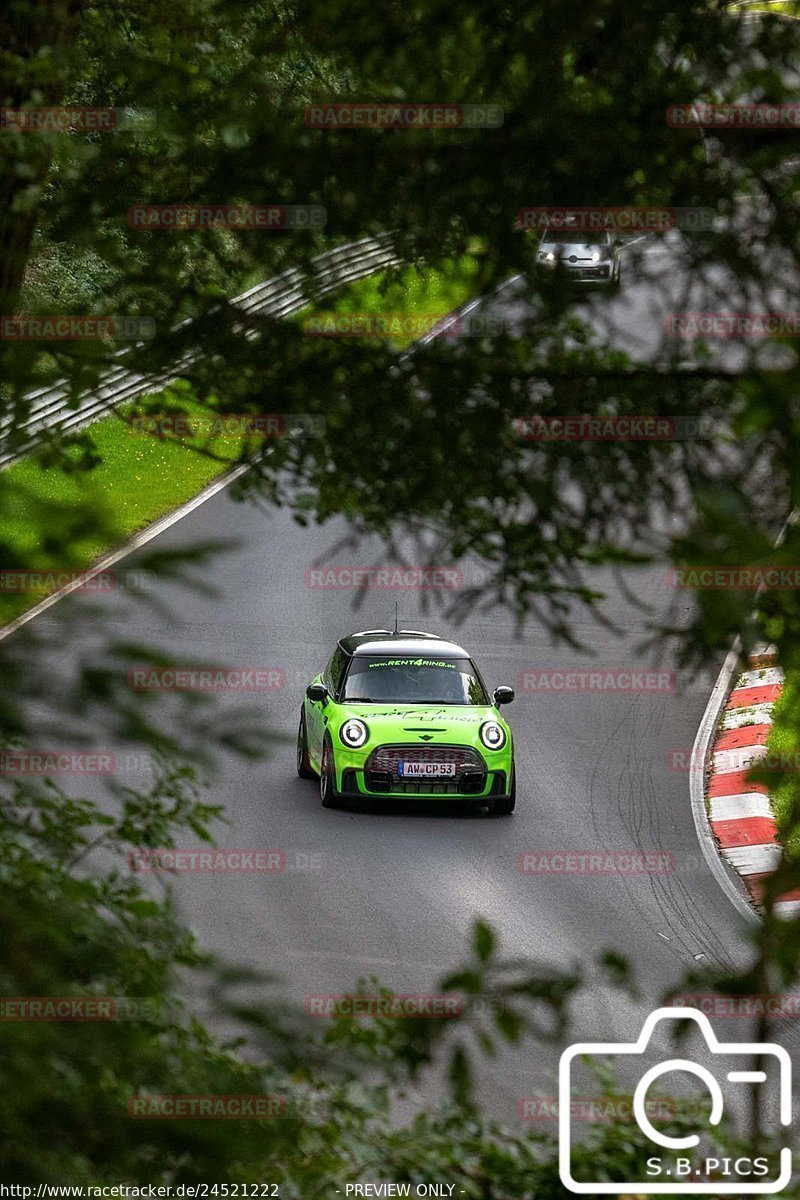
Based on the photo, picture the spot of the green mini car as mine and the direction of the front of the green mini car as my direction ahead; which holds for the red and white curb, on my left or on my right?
on my left

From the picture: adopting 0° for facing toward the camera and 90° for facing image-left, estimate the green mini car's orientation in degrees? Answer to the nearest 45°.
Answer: approximately 0°
